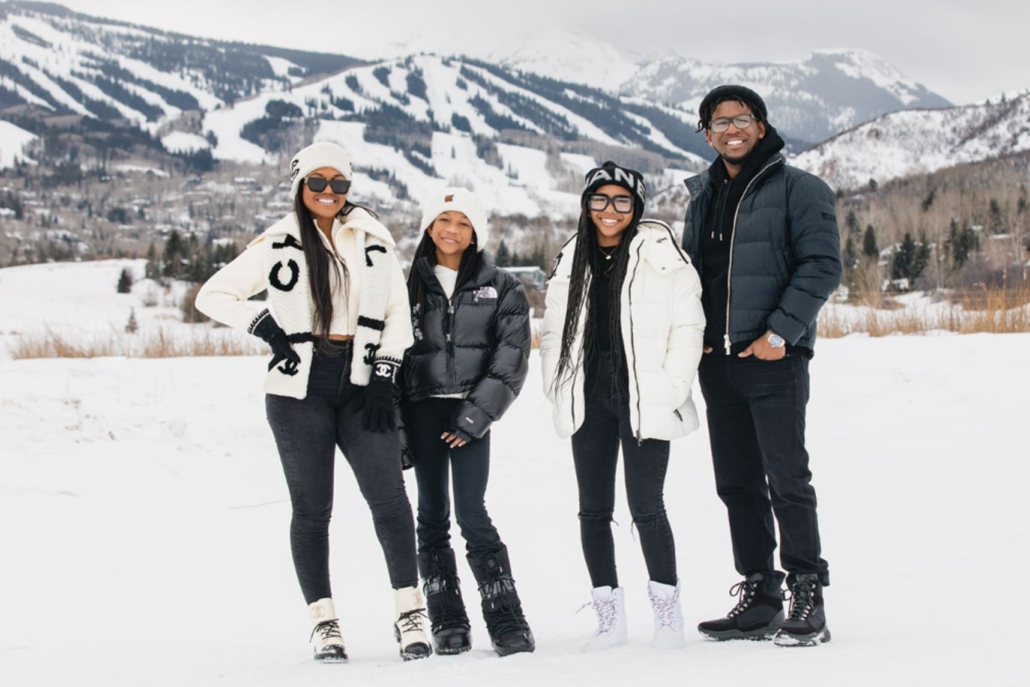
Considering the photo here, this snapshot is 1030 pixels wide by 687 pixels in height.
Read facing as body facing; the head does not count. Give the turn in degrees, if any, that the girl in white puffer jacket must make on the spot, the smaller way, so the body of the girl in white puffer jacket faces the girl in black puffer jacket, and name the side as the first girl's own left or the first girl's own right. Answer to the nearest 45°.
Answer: approximately 90° to the first girl's own right

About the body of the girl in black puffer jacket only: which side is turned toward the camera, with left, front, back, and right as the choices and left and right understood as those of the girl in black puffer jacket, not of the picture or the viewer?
front

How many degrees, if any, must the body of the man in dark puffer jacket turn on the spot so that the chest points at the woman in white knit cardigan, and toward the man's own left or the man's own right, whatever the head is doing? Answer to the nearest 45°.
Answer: approximately 45° to the man's own right

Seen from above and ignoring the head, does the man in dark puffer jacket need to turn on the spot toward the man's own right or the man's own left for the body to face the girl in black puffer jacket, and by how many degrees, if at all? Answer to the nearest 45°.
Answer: approximately 45° to the man's own right

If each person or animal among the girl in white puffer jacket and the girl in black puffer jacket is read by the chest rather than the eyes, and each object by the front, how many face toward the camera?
2

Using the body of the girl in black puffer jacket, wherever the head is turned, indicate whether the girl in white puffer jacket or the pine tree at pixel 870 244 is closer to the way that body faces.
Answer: the girl in white puffer jacket

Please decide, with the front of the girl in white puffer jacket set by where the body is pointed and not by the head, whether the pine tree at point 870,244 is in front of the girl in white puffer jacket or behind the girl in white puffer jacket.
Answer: behind

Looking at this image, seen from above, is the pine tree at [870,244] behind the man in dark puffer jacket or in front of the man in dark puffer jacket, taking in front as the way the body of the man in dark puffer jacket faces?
behind

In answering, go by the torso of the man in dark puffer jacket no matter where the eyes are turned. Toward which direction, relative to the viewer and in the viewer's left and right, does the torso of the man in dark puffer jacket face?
facing the viewer and to the left of the viewer

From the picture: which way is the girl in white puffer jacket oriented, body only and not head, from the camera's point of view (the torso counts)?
toward the camera
